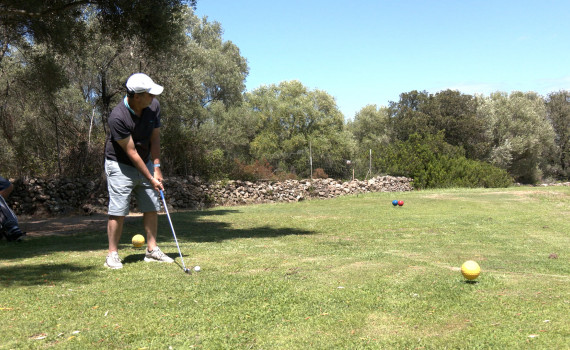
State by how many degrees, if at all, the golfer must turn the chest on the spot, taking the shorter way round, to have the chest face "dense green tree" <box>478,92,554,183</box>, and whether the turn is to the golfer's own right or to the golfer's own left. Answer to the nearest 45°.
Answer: approximately 90° to the golfer's own left

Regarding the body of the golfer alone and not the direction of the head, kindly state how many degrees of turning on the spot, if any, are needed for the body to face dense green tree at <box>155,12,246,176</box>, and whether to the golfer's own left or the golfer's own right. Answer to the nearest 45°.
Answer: approximately 135° to the golfer's own left

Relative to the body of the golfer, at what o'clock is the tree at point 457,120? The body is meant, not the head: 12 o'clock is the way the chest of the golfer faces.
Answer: The tree is roughly at 9 o'clock from the golfer.

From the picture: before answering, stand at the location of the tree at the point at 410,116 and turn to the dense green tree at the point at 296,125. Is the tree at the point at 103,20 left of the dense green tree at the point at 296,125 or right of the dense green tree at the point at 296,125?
left

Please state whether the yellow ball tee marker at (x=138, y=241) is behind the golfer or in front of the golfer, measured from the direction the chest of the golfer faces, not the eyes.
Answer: behind

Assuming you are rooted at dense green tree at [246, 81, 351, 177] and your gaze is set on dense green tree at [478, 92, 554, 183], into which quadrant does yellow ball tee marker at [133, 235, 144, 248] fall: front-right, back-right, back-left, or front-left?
back-right

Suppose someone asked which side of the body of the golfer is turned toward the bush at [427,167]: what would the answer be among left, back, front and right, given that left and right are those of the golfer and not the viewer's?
left

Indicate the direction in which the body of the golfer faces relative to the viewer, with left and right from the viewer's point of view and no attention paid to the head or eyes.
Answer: facing the viewer and to the right of the viewer

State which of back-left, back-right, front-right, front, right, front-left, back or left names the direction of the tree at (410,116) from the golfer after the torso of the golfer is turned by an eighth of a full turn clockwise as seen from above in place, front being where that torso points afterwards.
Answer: back-left

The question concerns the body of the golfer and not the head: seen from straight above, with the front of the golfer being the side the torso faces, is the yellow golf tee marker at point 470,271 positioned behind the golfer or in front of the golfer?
in front

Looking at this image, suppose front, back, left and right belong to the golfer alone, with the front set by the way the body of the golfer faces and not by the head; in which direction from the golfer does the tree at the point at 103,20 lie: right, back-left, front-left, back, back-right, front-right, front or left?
back-left

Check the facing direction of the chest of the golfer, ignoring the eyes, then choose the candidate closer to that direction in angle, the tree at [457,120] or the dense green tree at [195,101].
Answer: the tree
